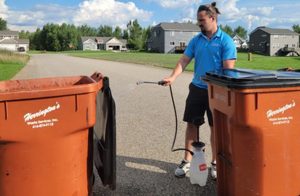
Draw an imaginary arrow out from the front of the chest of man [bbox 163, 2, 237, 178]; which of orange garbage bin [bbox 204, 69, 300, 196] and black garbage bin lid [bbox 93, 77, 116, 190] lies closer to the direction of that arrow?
the black garbage bin lid

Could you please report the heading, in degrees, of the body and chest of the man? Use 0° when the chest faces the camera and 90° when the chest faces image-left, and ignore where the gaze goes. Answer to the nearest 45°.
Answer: approximately 45°

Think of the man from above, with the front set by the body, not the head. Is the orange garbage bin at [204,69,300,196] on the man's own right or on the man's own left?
on the man's own left

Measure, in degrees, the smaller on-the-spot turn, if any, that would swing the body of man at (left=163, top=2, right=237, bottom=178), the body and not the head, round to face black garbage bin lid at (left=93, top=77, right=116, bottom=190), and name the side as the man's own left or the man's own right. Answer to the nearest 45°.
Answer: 0° — they already face it

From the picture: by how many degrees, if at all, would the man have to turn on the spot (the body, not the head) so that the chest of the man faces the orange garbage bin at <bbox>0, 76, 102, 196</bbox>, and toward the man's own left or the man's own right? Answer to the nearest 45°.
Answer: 0° — they already face it
